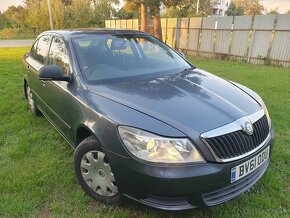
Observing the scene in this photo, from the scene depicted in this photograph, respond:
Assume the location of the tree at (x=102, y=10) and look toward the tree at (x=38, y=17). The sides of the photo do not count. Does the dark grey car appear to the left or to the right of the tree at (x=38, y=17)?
left

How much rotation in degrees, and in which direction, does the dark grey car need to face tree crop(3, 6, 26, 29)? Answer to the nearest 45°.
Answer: approximately 180°

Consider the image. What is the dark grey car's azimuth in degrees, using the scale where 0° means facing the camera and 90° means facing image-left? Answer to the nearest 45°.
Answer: approximately 315°

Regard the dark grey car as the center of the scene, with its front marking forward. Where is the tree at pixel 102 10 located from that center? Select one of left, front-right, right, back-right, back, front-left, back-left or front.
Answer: back-left

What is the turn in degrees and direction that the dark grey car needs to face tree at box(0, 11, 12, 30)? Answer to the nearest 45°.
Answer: approximately 180°

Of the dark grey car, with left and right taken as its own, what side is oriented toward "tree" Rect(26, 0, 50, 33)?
back
